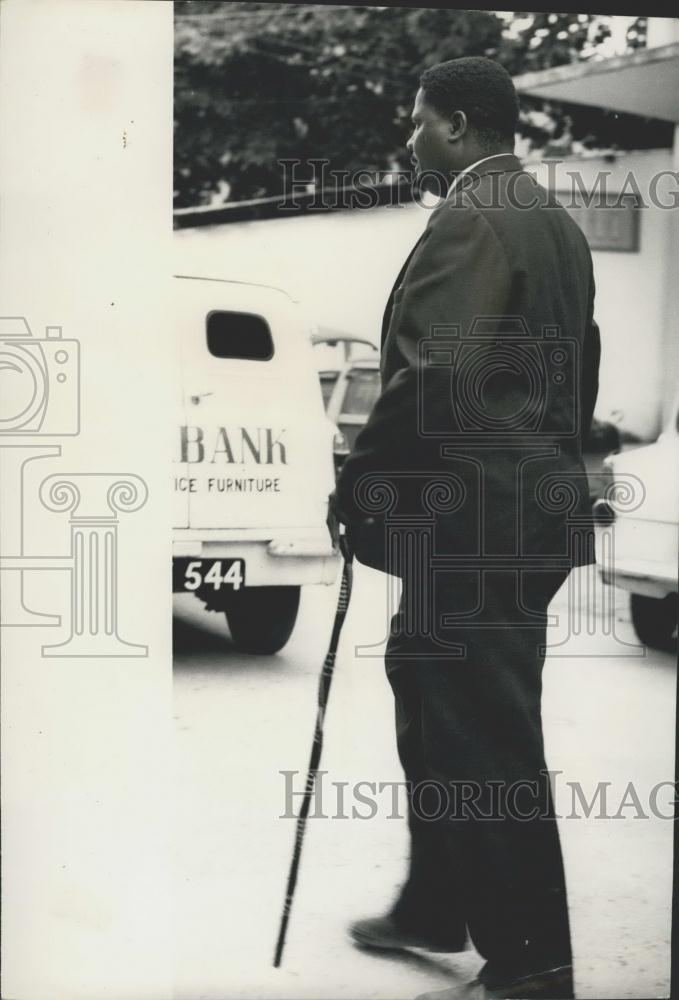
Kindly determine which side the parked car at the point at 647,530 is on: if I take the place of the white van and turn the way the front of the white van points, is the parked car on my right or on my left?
on my right

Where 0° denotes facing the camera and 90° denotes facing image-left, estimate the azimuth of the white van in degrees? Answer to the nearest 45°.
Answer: approximately 180°

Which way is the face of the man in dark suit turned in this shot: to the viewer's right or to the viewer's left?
to the viewer's left

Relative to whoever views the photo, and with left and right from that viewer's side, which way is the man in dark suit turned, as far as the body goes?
facing away from the viewer and to the left of the viewer
